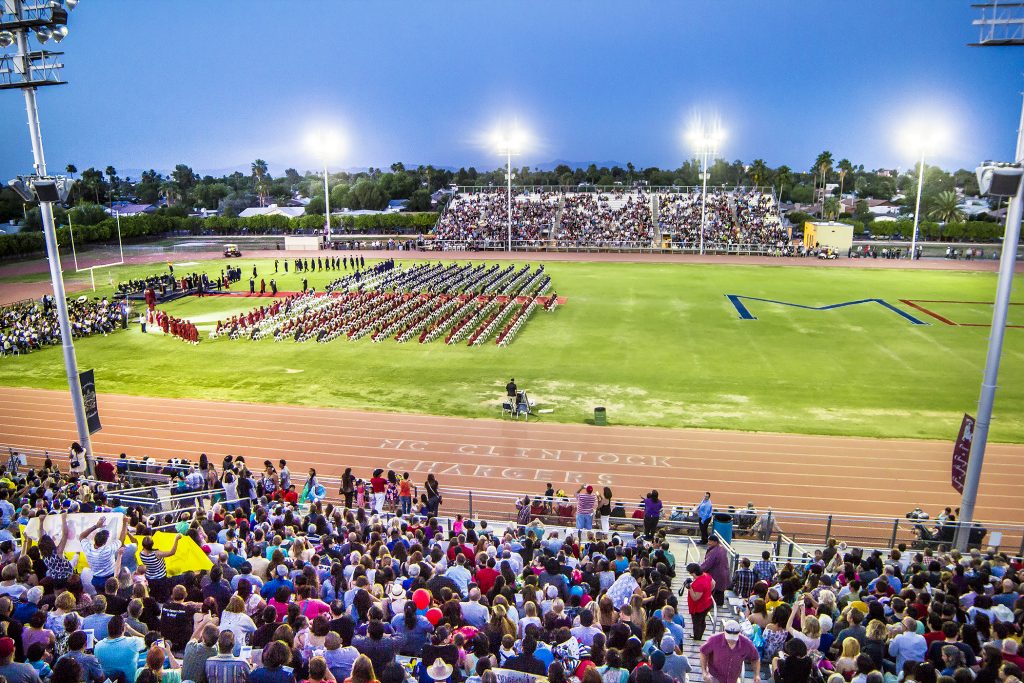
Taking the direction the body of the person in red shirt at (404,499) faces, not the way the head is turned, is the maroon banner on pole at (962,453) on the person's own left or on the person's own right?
on the person's own right

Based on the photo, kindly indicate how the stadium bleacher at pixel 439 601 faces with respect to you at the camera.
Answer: facing away from the viewer

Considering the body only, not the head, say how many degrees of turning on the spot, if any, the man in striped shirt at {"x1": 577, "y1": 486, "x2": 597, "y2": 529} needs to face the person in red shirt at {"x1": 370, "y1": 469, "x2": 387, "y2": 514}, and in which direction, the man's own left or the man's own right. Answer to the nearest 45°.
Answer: approximately 90° to the man's own left

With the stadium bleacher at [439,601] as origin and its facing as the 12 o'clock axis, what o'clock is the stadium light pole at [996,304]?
The stadium light pole is roughly at 2 o'clock from the stadium bleacher.

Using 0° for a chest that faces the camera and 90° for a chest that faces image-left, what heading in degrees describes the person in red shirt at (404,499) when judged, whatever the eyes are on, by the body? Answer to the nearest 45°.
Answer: approximately 180°

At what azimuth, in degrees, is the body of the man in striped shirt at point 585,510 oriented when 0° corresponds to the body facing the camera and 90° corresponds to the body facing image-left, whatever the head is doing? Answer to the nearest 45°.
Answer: approximately 180°

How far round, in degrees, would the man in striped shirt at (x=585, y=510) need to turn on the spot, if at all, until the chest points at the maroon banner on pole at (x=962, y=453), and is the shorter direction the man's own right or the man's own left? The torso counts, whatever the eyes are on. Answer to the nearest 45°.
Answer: approximately 90° to the man's own right

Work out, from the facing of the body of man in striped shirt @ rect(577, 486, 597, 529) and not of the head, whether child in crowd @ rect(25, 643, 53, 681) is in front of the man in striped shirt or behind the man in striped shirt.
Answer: behind

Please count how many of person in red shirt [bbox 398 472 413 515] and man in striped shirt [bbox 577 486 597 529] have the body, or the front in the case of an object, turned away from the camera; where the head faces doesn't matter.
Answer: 2

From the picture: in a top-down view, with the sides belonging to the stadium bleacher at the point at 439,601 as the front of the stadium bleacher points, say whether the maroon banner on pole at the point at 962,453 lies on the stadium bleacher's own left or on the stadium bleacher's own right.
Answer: on the stadium bleacher's own right

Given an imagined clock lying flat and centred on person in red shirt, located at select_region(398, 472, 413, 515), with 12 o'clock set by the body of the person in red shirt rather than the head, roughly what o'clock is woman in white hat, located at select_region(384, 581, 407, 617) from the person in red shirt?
The woman in white hat is roughly at 6 o'clock from the person in red shirt.

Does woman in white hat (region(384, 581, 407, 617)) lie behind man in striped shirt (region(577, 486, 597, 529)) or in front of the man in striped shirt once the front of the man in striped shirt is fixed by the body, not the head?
behind

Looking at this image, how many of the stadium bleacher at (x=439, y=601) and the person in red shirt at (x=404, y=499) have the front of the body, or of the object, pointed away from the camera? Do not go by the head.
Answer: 2
